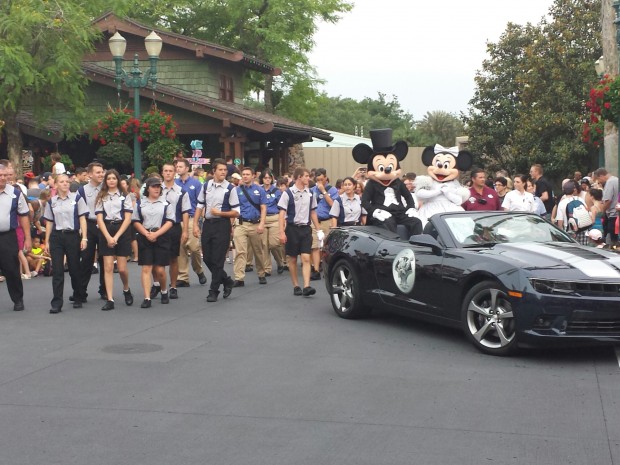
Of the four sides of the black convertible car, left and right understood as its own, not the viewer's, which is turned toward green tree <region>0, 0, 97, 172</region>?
back

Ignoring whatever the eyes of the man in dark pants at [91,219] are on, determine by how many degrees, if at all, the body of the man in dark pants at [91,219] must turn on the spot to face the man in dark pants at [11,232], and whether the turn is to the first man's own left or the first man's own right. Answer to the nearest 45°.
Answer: approximately 135° to the first man's own right

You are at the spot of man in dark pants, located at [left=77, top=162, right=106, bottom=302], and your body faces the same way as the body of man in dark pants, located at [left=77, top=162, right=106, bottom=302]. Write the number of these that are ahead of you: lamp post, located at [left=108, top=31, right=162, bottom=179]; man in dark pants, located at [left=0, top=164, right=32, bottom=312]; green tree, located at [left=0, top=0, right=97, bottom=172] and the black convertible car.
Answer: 1

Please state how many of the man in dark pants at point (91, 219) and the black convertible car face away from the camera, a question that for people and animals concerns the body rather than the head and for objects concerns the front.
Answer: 0

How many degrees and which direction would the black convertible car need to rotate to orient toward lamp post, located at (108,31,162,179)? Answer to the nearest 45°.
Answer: approximately 180°

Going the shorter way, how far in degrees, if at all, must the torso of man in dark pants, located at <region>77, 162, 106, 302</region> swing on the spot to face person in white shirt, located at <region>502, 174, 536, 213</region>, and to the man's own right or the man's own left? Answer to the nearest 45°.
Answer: approximately 45° to the man's own left

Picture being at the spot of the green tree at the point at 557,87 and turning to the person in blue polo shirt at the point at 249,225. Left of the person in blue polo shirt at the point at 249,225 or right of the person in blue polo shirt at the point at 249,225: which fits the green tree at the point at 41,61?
right
